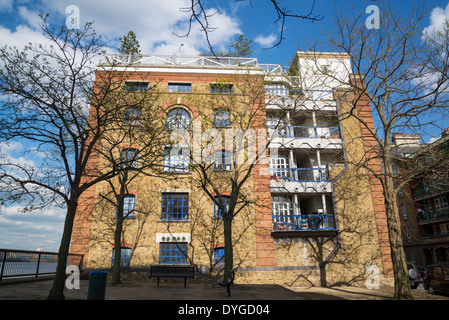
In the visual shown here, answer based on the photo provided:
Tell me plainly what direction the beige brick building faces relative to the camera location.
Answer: facing the viewer

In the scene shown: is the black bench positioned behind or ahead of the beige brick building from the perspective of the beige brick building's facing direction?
ahead

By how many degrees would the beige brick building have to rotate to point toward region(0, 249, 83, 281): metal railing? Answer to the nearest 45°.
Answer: approximately 45° to its right

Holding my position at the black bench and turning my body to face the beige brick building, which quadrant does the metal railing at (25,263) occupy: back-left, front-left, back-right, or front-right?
back-left
